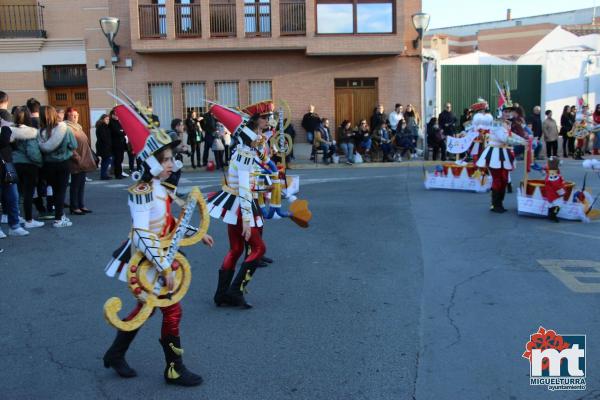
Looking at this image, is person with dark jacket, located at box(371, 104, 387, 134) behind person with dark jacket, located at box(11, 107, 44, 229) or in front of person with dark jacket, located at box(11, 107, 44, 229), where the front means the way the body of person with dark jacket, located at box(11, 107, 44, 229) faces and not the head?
in front

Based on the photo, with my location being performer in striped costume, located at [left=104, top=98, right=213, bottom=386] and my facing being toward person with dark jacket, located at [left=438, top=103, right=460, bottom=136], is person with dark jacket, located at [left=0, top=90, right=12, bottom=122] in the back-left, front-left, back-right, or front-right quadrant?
front-left

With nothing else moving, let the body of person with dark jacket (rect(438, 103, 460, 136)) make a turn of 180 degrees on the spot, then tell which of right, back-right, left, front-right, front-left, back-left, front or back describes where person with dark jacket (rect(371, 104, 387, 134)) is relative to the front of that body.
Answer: left

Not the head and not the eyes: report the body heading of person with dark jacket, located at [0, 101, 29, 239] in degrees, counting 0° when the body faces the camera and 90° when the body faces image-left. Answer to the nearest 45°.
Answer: approximately 270°

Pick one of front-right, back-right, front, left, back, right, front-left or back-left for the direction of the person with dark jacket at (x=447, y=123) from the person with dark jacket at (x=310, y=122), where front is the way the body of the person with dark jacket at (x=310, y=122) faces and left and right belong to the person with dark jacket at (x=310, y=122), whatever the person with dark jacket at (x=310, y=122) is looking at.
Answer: left

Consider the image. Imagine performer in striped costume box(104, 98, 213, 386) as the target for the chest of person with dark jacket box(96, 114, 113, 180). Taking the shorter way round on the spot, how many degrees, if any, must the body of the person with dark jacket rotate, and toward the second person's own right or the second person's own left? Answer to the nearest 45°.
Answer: approximately 45° to the second person's own right

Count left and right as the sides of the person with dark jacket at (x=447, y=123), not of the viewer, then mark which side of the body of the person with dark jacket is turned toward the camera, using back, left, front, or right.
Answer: front

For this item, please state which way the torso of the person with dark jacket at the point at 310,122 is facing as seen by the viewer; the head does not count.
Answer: toward the camera
